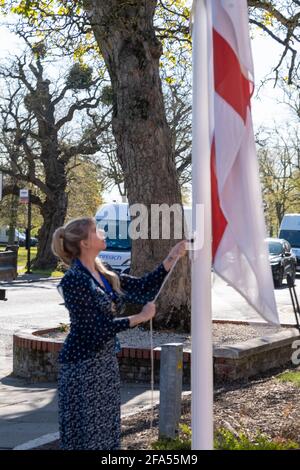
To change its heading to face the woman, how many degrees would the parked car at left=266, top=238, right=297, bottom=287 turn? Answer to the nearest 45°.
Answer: approximately 45° to its left

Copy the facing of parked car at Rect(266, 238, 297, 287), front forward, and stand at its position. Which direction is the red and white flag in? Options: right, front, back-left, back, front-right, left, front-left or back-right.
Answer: front-left

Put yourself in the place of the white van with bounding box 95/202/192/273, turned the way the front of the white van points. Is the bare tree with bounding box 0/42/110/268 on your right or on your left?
on your right

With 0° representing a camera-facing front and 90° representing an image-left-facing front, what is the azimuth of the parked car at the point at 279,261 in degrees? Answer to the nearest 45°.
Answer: approximately 45°

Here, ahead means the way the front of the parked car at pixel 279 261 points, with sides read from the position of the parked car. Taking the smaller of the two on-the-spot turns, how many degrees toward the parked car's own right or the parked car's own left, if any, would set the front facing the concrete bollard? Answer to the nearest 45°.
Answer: approximately 45° to the parked car's own left

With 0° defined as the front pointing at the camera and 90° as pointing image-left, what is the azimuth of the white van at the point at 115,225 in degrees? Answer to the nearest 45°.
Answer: approximately 45°

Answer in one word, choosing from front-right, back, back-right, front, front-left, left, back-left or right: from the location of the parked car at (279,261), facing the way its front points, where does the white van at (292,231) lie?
back-right

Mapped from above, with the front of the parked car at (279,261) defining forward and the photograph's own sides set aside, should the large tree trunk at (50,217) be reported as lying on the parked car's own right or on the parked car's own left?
on the parked car's own right

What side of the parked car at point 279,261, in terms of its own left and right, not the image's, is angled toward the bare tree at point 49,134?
right

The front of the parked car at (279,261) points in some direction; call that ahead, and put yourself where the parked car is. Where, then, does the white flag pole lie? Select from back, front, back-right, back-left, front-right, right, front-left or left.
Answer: front-left

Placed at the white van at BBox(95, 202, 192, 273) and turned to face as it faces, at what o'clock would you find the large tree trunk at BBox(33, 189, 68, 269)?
The large tree trunk is roughly at 4 o'clock from the white van.

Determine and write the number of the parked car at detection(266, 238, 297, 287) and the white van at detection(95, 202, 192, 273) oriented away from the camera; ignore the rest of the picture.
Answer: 0

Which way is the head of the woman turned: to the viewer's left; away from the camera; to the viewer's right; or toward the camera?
to the viewer's right
